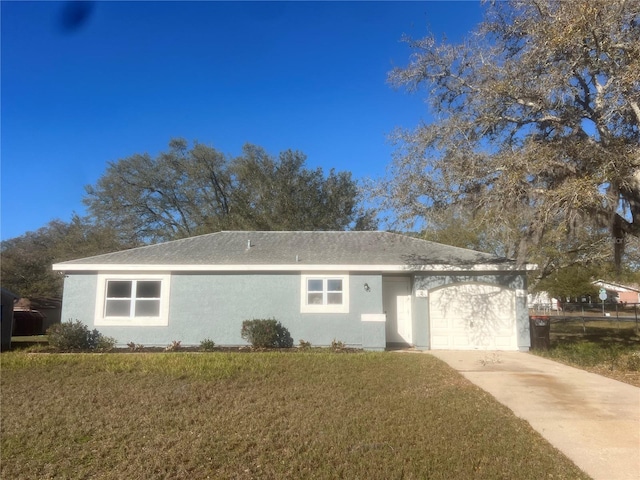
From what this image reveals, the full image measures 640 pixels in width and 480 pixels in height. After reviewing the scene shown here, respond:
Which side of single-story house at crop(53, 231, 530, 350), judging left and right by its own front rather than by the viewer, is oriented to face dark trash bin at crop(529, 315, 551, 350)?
left

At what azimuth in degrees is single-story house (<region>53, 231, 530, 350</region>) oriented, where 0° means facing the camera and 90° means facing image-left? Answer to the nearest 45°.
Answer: approximately 0°

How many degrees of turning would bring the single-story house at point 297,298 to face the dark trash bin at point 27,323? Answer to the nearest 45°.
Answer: approximately 135° to its right
